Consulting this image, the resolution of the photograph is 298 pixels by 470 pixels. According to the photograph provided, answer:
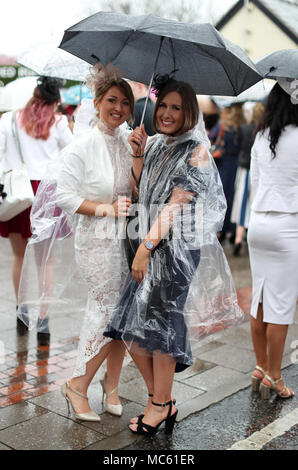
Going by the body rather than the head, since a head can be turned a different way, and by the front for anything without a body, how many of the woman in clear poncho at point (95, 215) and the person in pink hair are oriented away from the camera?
1

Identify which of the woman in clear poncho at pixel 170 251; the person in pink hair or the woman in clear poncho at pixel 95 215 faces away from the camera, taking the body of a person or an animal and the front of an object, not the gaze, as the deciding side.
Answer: the person in pink hair

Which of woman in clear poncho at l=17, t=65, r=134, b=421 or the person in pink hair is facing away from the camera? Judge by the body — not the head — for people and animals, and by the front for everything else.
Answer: the person in pink hair

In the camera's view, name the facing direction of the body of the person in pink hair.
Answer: away from the camera

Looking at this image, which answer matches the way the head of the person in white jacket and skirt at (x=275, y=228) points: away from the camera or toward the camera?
away from the camera

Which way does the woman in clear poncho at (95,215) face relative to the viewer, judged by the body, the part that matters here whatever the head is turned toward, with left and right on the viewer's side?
facing the viewer and to the right of the viewer

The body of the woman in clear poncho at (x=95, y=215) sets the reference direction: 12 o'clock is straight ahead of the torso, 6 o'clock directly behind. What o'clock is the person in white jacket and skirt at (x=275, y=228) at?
The person in white jacket and skirt is roughly at 10 o'clock from the woman in clear poncho.

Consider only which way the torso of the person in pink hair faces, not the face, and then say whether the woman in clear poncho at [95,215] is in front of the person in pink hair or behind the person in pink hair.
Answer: behind

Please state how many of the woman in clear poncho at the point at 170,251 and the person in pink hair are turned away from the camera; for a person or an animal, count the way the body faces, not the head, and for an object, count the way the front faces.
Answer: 1

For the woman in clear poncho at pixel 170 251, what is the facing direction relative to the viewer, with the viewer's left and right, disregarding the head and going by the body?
facing the viewer and to the left of the viewer

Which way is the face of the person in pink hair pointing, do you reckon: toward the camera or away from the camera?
away from the camera

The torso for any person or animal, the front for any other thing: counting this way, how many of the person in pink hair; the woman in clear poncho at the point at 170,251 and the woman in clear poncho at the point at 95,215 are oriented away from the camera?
1
